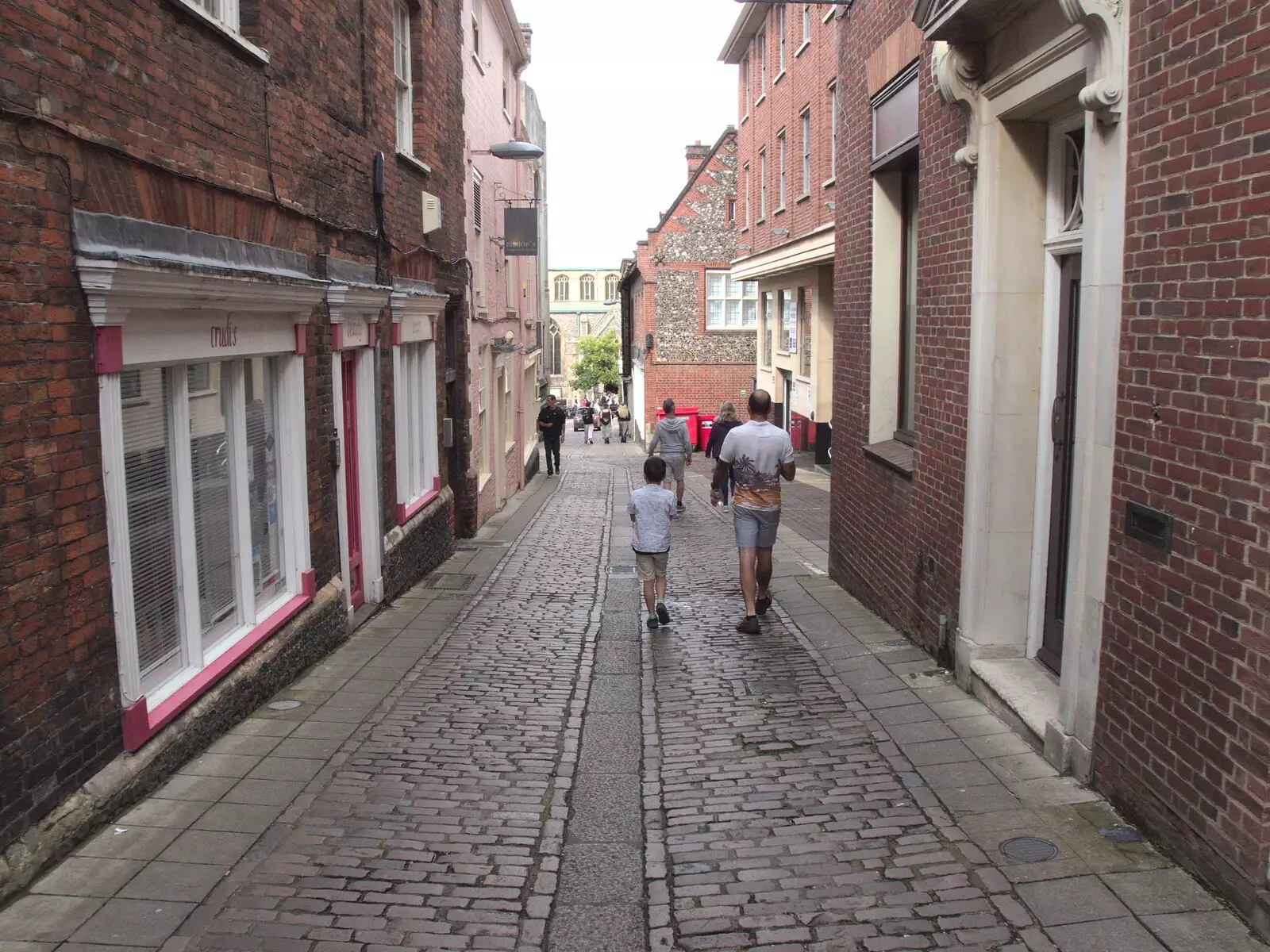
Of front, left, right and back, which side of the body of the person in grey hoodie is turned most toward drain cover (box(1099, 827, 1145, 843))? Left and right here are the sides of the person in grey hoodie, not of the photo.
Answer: back

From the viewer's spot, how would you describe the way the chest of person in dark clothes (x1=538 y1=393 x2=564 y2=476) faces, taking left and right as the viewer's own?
facing the viewer

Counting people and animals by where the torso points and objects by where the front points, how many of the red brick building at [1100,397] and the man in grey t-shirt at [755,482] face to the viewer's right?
0

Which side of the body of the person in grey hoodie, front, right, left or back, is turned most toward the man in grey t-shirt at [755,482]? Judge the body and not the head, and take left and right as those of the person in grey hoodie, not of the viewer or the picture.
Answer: back

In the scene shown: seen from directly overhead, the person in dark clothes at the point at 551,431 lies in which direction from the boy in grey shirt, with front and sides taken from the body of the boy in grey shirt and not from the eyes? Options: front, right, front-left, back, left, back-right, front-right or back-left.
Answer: front

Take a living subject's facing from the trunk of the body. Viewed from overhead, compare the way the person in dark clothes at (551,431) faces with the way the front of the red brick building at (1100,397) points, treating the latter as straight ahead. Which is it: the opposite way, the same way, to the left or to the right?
to the left

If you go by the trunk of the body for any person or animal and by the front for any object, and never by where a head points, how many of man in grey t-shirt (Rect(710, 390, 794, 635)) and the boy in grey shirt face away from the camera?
2

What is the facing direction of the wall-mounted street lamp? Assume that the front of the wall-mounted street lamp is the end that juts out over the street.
to the viewer's right

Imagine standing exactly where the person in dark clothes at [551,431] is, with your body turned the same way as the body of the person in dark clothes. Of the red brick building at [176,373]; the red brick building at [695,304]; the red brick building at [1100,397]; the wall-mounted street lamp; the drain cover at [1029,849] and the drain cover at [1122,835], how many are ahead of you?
5

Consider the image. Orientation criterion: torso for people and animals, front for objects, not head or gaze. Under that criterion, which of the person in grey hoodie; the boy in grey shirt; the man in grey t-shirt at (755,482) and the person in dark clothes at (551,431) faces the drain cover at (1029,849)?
the person in dark clothes

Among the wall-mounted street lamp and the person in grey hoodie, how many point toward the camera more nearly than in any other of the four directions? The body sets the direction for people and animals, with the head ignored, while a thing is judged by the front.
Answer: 0

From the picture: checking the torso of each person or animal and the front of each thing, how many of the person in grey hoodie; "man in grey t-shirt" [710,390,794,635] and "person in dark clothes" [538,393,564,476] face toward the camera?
1

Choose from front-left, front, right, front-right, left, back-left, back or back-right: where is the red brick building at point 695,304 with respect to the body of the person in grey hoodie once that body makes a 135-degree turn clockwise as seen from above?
back-left

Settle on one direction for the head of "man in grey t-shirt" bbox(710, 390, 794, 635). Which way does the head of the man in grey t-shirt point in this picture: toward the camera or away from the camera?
away from the camera

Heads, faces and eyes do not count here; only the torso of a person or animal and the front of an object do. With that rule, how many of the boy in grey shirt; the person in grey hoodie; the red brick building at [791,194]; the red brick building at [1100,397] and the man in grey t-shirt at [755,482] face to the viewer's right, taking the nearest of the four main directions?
0

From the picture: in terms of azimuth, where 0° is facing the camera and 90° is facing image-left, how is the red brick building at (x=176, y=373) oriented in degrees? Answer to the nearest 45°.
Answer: approximately 315°

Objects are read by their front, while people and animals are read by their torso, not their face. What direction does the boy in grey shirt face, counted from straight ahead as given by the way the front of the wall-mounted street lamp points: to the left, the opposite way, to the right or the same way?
to the left

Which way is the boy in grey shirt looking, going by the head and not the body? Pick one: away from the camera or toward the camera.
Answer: away from the camera

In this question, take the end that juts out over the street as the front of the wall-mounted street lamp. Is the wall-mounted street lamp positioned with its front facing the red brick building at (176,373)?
no

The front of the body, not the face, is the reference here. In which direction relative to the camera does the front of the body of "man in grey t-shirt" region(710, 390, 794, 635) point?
away from the camera

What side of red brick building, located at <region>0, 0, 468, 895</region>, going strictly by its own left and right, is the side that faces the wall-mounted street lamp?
left

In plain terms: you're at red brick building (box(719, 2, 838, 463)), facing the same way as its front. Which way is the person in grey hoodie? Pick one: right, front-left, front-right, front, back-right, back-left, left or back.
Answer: front-left
